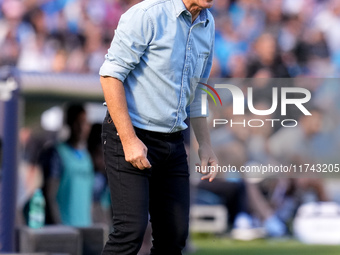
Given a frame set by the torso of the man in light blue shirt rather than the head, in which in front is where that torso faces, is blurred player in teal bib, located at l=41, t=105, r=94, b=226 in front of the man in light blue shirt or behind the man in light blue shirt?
behind

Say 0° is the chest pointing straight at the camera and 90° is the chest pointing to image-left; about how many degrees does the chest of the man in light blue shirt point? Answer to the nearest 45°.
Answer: approximately 315°
